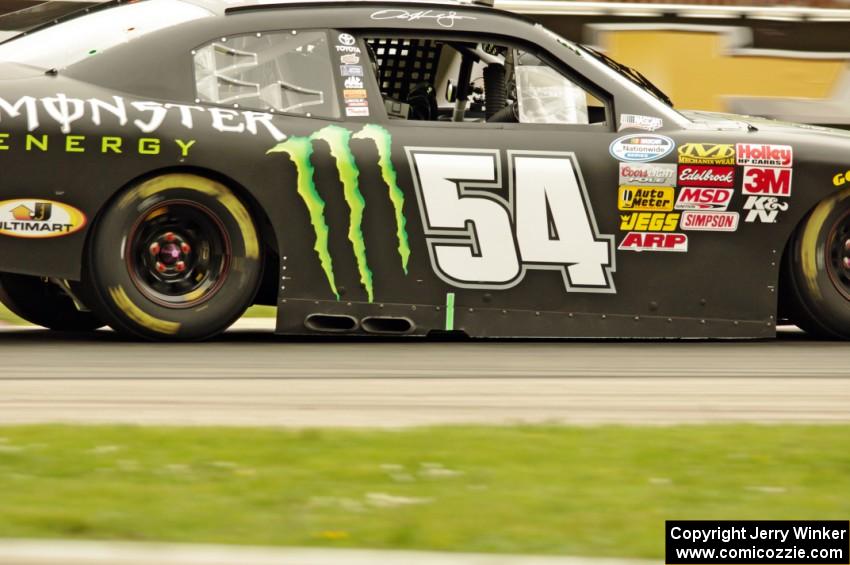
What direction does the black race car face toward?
to the viewer's right
